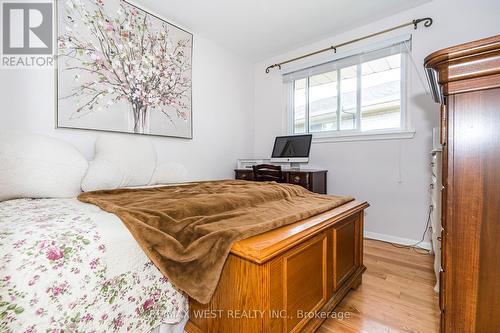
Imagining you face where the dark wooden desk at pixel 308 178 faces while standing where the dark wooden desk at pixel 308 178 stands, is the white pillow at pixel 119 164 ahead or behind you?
ahead

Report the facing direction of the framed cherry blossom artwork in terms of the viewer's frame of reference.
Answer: facing the viewer and to the right of the viewer

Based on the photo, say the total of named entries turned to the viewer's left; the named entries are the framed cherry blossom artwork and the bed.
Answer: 0

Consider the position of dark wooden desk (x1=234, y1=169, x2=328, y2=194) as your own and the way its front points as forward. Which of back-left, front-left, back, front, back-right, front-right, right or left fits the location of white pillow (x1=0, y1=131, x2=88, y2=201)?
front

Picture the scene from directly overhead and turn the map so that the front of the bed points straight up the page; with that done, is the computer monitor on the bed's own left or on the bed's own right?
on the bed's own left

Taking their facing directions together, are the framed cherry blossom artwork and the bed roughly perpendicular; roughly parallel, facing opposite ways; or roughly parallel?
roughly parallel

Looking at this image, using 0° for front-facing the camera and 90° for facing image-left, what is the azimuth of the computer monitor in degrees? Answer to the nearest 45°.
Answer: approximately 45°

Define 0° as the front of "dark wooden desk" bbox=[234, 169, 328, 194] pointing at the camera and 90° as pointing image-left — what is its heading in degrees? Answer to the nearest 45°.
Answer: approximately 45°

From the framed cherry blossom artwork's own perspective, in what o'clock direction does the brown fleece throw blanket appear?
The brown fleece throw blanket is roughly at 1 o'clock from the framed cherry blossom artwork.

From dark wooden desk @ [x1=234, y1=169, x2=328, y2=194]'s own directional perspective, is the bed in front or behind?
in front

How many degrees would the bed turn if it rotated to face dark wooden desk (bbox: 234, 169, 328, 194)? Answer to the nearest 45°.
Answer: approximately 90° to its left

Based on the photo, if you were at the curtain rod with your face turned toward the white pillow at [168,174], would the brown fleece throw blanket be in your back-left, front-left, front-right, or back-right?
front-left

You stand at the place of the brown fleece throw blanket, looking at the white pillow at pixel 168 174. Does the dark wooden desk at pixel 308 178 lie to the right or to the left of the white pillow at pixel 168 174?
right

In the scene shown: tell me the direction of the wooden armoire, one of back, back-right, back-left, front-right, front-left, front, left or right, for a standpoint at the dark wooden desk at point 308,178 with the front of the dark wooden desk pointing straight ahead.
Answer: front-left

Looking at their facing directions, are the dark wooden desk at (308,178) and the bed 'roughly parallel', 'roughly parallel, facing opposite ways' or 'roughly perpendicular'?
roughly perpendicular
